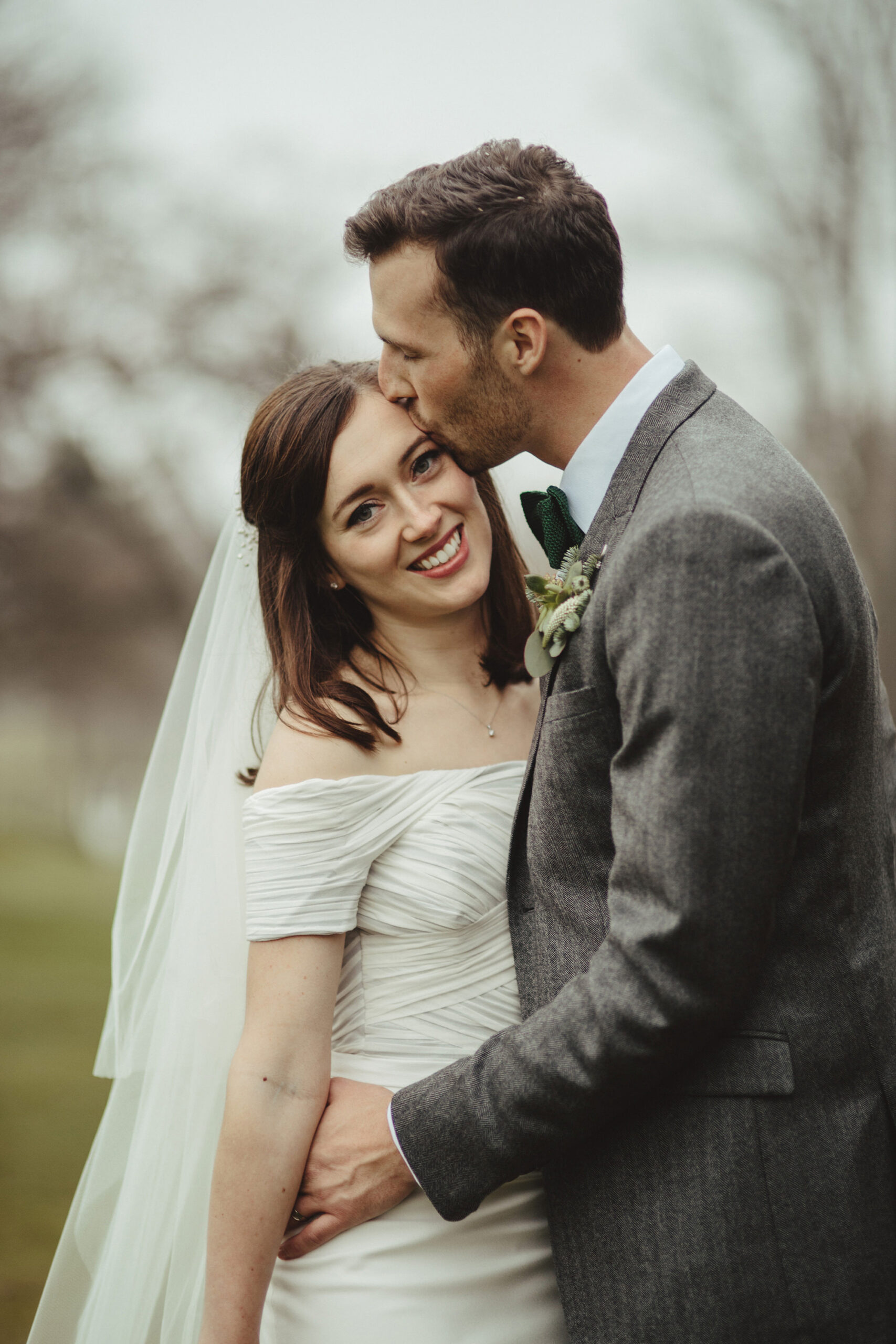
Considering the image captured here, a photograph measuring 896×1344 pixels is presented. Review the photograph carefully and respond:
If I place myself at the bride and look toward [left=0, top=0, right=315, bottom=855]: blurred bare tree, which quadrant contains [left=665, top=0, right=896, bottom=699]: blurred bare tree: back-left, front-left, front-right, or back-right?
front-right

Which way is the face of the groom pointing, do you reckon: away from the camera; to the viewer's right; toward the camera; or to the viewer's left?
to the viewer's left

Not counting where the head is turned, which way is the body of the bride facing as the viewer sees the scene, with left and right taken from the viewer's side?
facing the viewer and to the right of the viewer

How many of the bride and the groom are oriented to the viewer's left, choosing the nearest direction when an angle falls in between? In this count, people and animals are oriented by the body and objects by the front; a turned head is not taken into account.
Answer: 1

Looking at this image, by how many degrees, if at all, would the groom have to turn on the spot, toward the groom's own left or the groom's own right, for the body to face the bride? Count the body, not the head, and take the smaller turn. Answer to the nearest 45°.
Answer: approximately 45° to the groom's own right

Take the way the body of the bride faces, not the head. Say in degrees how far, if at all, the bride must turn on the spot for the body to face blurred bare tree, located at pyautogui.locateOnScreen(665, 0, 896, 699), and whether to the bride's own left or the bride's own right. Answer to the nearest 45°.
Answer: approximately 90° to the bride's own left

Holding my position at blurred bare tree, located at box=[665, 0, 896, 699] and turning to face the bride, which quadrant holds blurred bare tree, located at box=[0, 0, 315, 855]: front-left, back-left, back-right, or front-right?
front-right

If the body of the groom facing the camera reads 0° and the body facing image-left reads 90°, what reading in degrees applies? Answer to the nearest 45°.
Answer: approximately 90°

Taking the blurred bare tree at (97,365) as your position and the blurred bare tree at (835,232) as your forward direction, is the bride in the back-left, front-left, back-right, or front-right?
front-right
